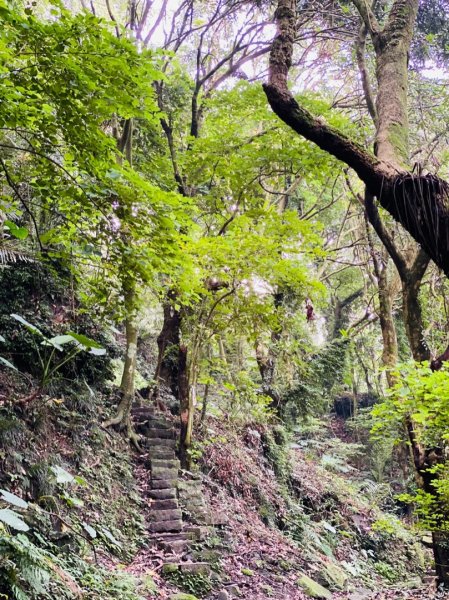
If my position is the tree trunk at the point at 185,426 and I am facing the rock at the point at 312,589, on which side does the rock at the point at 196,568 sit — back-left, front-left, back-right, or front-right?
front-right

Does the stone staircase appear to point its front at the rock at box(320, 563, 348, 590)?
no

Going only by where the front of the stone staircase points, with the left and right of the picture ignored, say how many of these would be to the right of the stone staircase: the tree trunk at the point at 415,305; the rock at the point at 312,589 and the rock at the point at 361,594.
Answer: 0

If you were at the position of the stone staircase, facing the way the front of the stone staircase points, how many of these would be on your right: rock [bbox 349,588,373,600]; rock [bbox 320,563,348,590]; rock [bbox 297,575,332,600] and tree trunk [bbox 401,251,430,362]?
0

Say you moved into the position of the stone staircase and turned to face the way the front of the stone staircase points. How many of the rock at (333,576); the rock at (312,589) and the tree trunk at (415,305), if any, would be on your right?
0

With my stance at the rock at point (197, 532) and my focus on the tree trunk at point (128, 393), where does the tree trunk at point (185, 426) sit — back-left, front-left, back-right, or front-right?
front-right

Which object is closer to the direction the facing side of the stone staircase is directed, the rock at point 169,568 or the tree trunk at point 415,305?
the rock

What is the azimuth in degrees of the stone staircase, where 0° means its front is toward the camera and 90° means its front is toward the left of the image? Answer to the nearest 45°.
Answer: approximately 0°

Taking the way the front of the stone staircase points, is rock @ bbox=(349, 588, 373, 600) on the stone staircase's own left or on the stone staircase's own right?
on the stone staircase's own left
